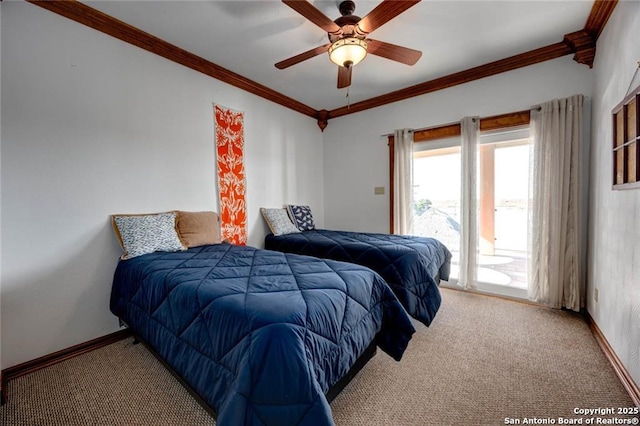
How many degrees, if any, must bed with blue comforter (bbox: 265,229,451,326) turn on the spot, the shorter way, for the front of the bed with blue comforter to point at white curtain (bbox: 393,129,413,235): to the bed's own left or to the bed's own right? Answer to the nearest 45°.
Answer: approximately 135° to the bed's own left

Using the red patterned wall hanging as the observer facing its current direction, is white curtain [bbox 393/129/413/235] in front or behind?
in front

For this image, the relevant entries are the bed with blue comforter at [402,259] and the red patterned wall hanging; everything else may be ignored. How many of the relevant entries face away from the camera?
0

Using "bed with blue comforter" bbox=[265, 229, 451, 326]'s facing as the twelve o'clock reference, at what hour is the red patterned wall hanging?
The red patterned wall hanging is roughly at 5 o'clock from the bed with blue comforter.

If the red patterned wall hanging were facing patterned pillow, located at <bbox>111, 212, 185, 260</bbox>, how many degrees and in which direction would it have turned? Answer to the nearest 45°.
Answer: approximately 90° to its right

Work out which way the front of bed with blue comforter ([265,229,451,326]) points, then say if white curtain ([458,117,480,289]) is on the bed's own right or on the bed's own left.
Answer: on the bed's own left

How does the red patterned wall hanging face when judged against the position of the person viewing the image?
facing the viewer and to the right of the viewer

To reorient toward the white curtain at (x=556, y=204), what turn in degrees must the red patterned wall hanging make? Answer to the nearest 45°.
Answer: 0° — it already faces it

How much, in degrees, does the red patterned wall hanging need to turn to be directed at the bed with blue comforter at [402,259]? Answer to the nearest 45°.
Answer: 0° — it already faces it

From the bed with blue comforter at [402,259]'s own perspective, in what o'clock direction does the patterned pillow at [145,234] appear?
The patterned pillow is roughly at 4 o'clock from the bed with blue comforter.
